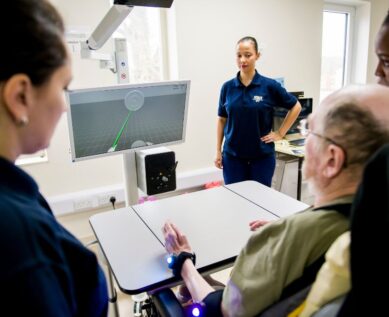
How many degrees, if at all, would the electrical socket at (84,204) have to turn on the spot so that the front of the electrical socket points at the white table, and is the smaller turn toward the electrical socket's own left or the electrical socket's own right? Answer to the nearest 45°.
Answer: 0° — it already faces it

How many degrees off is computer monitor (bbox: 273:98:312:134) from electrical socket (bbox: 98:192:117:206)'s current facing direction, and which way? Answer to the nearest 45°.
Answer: approximately 90° to its left

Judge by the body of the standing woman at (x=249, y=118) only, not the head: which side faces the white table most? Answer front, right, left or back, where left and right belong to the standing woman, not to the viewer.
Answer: front

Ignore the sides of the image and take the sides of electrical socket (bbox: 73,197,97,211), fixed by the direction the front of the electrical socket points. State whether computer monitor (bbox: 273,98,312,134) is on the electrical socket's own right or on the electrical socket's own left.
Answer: on the electrical socket's own left

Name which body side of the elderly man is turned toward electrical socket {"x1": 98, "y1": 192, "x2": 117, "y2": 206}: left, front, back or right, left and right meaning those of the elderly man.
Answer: front

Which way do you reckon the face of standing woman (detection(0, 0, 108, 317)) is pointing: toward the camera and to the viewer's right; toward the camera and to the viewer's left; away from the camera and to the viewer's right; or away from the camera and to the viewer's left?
away from the camera and to the viewer's right

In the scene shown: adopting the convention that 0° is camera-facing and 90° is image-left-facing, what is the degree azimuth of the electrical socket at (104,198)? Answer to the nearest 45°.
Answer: approximately 0°

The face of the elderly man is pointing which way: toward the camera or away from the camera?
away from the camera

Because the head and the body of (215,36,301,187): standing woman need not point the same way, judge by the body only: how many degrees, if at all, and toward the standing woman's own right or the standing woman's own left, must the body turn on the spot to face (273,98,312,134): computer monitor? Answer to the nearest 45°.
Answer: approximately 135° to the standing woman's own left

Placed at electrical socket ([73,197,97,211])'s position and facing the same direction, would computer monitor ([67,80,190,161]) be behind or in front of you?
in front

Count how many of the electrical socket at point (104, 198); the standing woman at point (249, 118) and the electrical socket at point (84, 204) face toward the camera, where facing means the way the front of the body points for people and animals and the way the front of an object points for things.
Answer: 3
